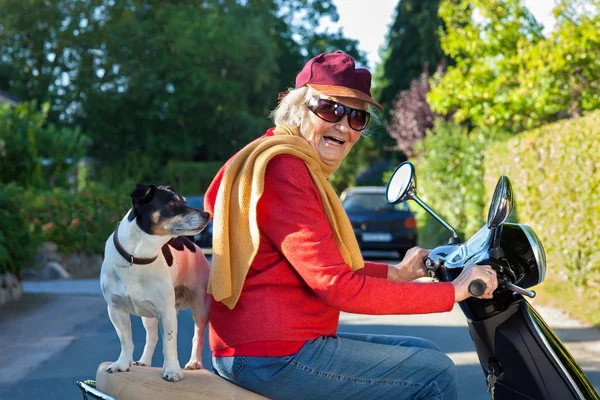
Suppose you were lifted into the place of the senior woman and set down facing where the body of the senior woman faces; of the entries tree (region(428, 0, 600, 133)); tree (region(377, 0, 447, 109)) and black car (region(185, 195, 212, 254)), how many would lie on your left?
3

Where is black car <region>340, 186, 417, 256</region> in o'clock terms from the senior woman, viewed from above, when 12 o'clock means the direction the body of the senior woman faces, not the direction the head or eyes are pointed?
The black car is roughly at 9 o'clock from the senior woman.

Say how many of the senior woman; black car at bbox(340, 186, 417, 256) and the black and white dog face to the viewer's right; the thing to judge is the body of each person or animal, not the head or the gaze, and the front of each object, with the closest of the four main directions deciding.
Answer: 1

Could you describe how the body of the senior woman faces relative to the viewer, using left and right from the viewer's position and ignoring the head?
facing to the right of the viewer

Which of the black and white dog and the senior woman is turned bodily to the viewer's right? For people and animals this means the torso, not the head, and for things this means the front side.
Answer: the senior woman
